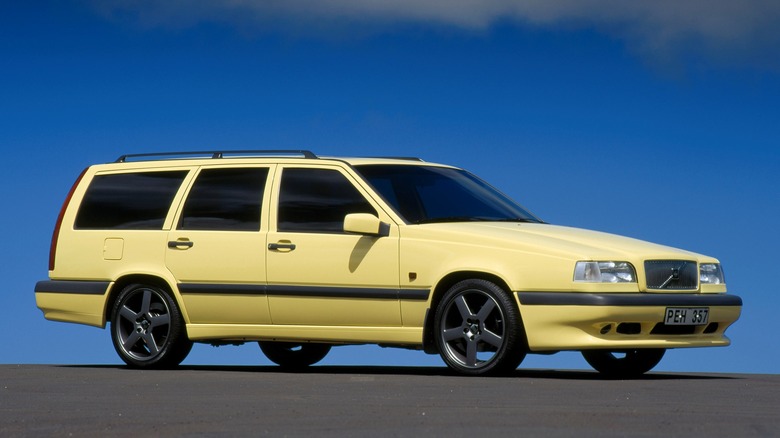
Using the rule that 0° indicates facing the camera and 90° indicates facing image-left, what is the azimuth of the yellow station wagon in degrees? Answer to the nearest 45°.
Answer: approximately 315°
